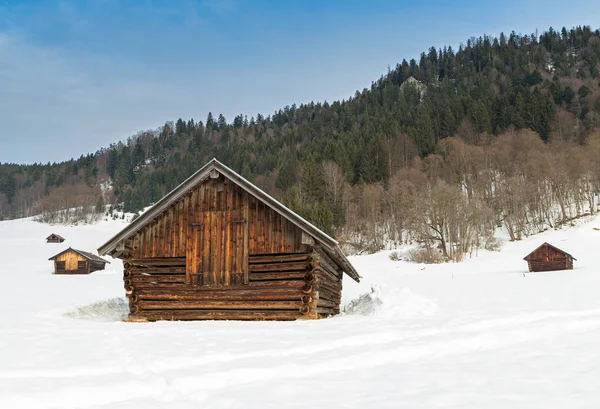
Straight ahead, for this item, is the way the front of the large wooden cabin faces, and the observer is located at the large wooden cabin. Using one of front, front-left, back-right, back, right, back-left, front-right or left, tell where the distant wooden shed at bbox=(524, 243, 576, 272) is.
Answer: back-left

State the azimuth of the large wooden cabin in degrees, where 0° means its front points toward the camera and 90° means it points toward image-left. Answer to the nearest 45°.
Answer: approximately 0°

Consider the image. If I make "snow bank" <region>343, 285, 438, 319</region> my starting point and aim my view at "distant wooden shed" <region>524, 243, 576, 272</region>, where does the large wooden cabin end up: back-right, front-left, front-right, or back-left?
back-left

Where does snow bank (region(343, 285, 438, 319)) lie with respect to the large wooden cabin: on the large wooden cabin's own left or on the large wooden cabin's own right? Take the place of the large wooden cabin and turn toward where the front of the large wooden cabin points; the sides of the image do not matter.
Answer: on the large wooden cabin's own left
